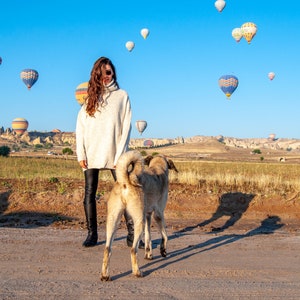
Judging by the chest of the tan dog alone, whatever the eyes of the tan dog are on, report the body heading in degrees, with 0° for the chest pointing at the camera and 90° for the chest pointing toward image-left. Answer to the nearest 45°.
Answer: approximately 225°

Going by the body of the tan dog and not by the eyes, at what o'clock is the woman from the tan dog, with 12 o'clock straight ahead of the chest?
The woman is roughly at 10 o'clock from the tan dog.
